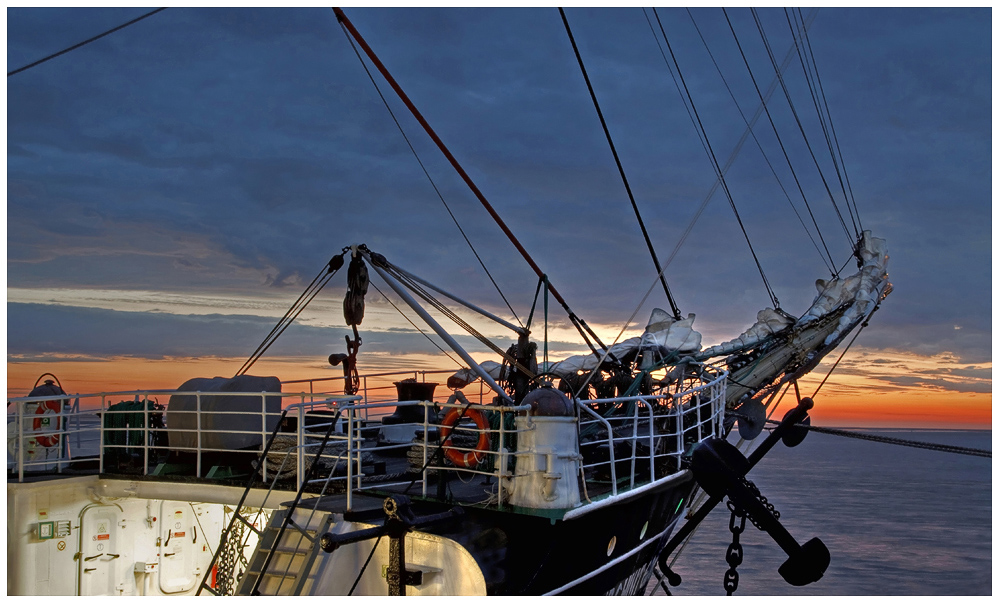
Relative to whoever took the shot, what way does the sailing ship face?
facing away from the viewer and to the right of the viewer
